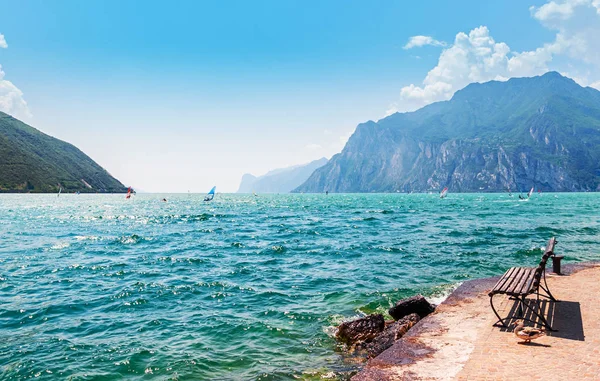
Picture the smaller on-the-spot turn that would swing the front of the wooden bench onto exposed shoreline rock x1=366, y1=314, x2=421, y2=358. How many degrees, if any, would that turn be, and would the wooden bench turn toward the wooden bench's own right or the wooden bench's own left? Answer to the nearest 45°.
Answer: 0° — it already faces it

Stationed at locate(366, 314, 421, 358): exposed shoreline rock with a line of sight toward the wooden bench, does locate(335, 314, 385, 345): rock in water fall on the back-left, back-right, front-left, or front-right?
back-left

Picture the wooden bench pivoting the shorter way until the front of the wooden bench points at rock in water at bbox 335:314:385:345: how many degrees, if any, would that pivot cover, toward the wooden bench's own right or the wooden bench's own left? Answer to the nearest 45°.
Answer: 0° — it already faces it

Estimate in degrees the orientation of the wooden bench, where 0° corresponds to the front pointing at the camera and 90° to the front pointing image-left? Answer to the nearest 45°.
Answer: approximately 90°
